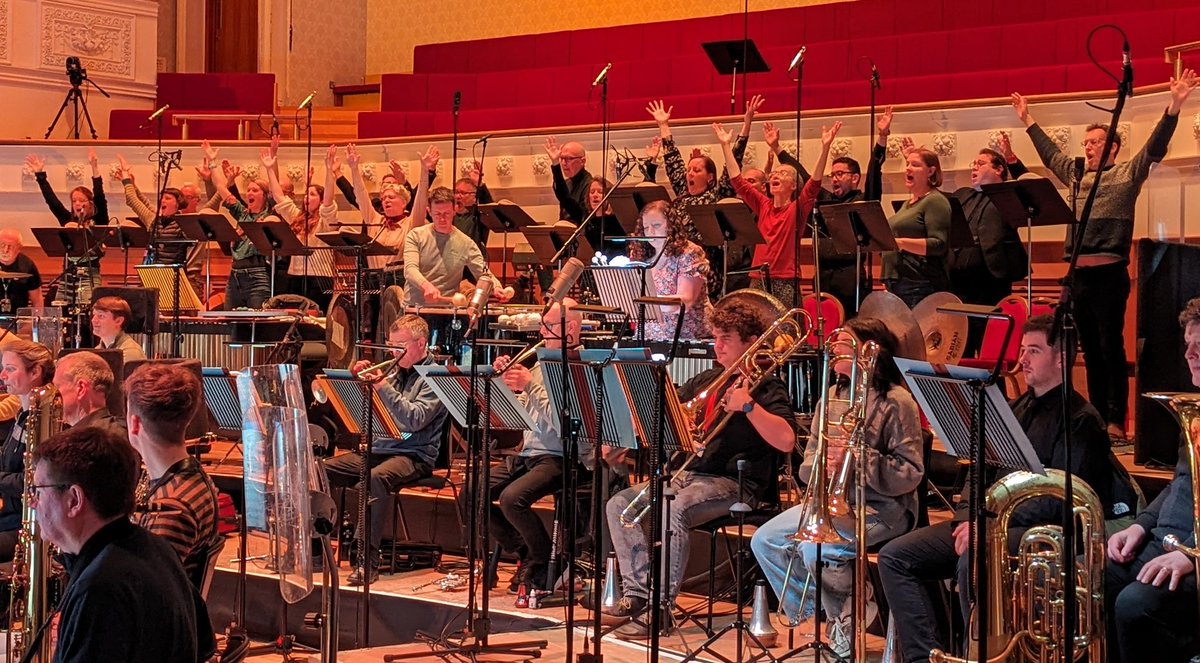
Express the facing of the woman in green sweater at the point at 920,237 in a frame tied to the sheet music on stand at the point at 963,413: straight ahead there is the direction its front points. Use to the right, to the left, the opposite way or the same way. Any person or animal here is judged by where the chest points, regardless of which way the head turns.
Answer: the opposite way

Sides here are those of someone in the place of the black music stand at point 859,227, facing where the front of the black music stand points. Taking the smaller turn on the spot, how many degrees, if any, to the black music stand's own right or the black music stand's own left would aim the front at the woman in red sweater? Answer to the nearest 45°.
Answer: approximately 90° to the black music stand's own left

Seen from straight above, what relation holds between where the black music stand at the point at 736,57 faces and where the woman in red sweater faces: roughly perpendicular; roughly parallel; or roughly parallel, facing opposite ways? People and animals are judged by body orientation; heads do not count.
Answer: roughly parallel, facing opposite ways

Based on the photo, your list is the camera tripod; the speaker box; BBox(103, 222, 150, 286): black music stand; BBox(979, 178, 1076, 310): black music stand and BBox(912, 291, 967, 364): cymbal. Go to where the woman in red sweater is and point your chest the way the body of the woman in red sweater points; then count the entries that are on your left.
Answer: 3

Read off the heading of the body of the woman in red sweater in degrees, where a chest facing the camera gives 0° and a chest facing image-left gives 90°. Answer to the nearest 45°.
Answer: approximately 45°

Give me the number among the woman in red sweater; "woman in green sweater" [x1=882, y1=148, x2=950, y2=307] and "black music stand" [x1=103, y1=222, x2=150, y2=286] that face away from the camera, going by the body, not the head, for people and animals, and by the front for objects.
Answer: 1

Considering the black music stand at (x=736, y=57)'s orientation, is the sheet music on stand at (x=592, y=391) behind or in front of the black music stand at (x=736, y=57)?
behind

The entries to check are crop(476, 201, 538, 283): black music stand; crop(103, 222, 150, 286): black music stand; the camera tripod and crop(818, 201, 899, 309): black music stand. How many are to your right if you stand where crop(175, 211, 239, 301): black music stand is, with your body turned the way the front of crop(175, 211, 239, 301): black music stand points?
2

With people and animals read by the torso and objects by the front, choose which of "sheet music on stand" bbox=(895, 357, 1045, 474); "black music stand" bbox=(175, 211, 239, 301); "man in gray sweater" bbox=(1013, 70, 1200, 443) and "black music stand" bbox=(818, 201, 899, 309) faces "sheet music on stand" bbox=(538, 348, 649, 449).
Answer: the man in gray sweater

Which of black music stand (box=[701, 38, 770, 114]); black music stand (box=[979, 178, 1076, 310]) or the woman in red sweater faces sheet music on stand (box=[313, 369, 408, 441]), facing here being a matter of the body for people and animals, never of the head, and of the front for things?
the woman in red sweater

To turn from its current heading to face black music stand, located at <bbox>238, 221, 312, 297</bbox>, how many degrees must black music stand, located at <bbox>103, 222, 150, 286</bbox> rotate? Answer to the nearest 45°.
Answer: approximately 135° to its right

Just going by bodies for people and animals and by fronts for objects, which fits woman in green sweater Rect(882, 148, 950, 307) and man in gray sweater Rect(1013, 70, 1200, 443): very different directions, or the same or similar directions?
same or similar directions

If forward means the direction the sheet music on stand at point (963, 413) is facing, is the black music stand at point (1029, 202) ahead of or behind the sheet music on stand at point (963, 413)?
ahead

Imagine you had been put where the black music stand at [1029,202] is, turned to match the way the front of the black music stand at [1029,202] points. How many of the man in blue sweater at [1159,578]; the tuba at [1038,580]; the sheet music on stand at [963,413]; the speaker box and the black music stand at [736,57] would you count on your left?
1

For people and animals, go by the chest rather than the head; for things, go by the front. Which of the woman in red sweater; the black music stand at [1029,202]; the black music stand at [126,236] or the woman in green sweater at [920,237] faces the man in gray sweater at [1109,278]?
the black music stand at [1029,202]

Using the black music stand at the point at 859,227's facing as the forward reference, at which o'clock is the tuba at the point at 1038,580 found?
The tuba is roughly at 4 o'clock from the black music stand.

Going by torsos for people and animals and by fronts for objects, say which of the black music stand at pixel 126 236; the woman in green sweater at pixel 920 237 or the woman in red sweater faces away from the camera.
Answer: the black music stand

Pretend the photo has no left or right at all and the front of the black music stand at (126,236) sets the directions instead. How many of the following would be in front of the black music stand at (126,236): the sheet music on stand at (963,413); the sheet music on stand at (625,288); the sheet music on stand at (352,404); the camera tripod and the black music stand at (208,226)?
1

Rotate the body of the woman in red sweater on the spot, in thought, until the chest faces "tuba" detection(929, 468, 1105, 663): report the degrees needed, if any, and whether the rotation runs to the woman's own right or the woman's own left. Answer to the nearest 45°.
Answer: approximately 45° to the woman's own left

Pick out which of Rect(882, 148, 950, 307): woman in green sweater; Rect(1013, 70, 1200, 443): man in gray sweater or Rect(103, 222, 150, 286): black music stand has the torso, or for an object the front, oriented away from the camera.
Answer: the black music stand

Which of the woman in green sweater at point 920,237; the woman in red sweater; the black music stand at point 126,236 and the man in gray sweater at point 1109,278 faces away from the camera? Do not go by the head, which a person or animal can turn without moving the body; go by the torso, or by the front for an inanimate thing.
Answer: the black music stand
